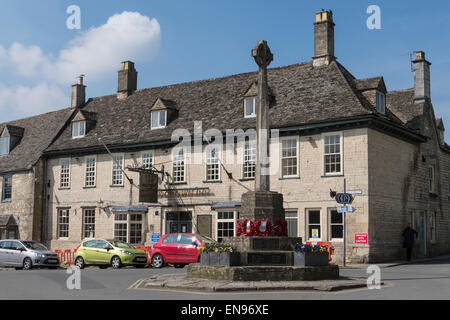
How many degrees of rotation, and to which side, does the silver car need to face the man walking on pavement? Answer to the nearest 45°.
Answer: approximately 45° to its left

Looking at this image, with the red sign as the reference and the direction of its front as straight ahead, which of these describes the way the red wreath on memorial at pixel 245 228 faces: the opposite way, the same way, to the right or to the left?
the same way

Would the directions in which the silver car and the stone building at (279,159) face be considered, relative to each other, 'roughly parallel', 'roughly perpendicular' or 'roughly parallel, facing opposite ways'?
roughly perpendicular

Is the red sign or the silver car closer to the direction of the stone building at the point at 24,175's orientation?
the silver car

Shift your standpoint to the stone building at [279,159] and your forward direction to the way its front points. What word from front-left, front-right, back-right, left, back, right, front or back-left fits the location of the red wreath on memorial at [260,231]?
front-left

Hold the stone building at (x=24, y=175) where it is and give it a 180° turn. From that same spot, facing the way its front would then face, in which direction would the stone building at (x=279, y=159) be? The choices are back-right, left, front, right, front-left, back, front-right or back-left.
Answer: right

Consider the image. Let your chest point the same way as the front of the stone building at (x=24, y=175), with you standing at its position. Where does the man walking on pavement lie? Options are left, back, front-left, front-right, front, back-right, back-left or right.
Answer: left

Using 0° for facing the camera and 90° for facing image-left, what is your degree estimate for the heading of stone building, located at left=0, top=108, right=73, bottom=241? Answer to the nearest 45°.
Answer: approximately 45°

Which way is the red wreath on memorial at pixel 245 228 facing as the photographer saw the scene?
facing the viewer

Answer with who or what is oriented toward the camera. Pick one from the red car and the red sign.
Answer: the red sign

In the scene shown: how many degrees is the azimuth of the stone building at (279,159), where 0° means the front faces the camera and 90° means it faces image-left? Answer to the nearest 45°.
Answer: approximately 45°

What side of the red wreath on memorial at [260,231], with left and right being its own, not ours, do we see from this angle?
front
